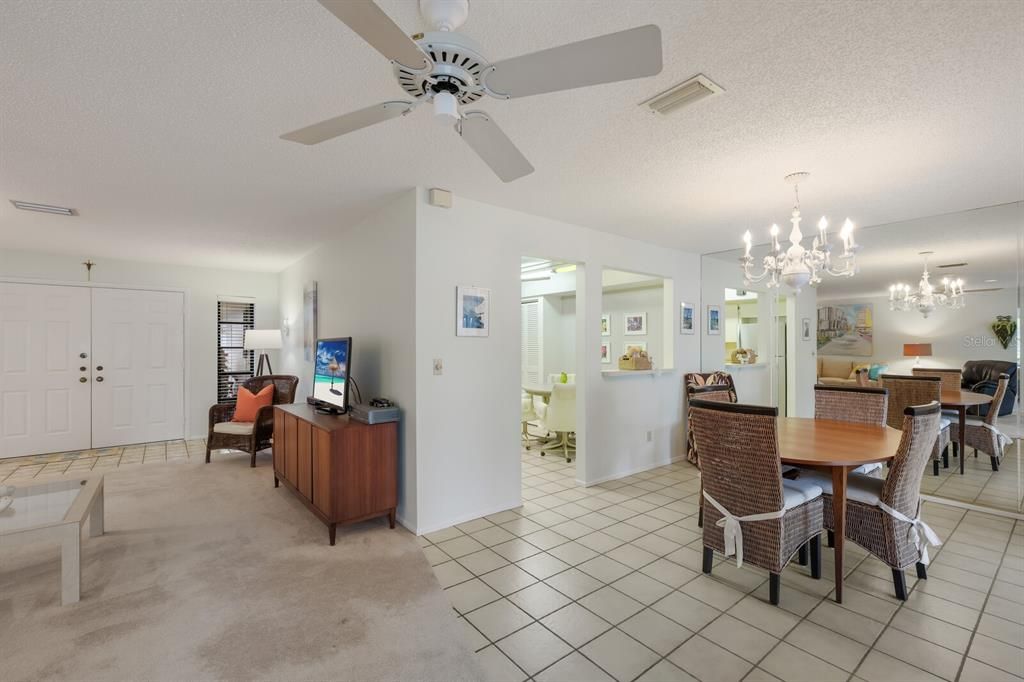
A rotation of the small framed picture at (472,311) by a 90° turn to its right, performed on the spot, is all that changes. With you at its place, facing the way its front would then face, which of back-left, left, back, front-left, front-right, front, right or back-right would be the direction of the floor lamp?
right

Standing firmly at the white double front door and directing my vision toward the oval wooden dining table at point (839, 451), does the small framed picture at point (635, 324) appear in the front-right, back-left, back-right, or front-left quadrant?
front-left

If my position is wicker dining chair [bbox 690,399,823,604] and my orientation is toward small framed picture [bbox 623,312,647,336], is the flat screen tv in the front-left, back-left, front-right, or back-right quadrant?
front-left

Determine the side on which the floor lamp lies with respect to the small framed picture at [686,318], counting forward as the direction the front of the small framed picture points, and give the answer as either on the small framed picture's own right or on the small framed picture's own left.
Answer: on the small framed picture's own right

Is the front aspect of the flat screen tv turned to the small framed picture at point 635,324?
no

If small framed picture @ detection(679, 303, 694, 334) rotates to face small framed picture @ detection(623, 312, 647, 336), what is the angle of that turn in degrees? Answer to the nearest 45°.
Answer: approximately 180°

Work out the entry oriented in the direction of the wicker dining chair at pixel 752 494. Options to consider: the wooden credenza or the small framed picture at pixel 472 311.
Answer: the small framed picture

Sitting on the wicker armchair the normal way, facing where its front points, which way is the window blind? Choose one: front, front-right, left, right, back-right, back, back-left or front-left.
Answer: back-right

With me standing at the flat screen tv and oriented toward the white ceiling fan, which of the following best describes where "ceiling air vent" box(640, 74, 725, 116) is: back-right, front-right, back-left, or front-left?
front-left

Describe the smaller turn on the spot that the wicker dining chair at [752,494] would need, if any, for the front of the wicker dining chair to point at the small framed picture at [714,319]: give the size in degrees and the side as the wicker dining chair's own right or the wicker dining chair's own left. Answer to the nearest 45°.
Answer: approximately 45° to the wicker dining chair's own left

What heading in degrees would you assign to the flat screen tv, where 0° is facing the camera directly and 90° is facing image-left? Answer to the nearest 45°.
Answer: approximately 45°

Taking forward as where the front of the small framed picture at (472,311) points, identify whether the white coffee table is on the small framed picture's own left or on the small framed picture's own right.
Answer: on the small framed picture's own right

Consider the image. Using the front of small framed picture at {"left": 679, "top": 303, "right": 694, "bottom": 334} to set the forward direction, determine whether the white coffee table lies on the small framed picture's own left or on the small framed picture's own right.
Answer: on the small framed picture's own right

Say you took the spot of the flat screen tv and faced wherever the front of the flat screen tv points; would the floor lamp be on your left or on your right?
on your right

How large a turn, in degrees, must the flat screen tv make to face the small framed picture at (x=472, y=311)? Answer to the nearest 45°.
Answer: approximately 90° to its left

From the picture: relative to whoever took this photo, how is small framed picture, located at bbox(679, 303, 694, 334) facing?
facing the viewer and to the right of the viewer

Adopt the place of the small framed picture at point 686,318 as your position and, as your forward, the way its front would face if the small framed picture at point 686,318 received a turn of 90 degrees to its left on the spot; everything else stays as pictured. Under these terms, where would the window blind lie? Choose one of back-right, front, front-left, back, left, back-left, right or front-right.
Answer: back-left
